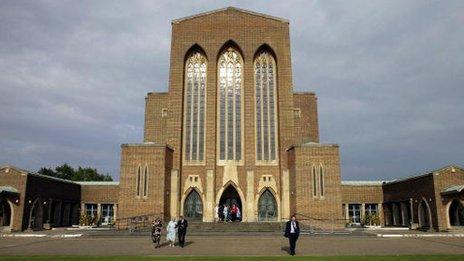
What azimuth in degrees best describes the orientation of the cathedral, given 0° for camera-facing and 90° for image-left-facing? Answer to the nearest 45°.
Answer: approximately 0°

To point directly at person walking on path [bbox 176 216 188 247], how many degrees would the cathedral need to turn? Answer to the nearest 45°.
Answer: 0° — it already faces them

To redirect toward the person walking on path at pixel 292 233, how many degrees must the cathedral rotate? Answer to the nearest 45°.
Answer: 0° — it already faces them

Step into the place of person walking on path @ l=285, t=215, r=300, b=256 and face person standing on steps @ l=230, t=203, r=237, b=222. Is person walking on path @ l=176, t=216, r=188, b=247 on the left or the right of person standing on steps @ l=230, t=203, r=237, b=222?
left
